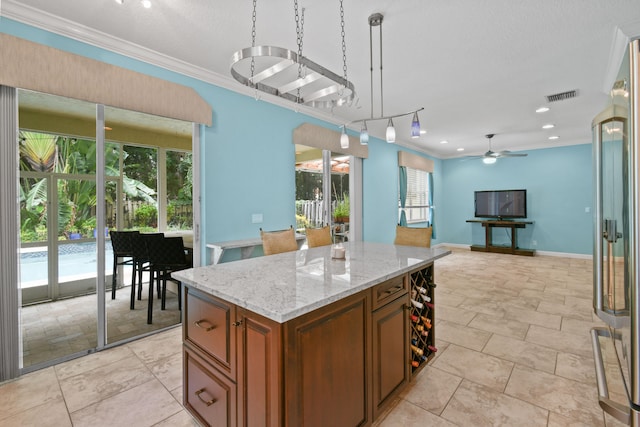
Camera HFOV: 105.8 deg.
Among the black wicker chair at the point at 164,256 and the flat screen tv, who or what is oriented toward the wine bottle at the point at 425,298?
the flat screen tv

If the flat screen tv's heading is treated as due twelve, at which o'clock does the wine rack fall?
The wine rack is roughly at 12 o'clock from the flat screen tv.

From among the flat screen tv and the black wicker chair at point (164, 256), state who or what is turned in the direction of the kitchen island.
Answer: the flat screen tv

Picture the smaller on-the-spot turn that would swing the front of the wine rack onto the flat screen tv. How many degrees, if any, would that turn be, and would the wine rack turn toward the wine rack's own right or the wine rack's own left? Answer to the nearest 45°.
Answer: approximately 135° to the wine rack's own left

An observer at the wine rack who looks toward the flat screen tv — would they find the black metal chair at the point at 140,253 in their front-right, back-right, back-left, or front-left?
back-left

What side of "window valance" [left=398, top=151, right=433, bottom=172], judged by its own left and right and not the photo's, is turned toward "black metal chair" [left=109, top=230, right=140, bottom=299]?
right

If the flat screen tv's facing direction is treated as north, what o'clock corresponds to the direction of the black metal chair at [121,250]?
The black metal chair is roughly at 1 o'clock from the flat screen tv.

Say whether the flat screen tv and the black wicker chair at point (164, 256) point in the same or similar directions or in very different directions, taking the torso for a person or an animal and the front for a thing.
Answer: very different directions

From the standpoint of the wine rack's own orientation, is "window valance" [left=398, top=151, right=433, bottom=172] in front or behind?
behind

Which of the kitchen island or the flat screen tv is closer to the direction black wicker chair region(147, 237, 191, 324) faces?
the flat screen tv
